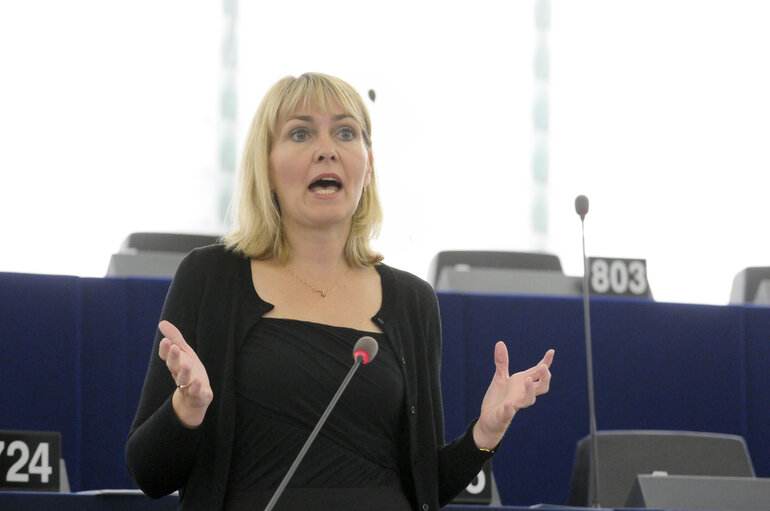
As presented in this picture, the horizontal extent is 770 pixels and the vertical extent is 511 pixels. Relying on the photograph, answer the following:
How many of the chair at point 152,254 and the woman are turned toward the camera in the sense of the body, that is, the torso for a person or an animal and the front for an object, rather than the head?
2

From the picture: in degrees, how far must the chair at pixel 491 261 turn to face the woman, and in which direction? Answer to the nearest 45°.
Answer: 0° — it already faces them

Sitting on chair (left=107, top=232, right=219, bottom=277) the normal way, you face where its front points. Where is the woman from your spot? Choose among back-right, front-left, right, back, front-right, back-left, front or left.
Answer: front

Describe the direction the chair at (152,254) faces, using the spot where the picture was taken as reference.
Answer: facing the viewer

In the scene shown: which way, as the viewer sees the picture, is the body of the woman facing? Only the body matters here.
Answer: toward the camera

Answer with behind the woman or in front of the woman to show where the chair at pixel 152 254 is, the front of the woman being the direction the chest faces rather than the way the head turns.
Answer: behind

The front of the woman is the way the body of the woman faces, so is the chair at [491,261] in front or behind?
behind

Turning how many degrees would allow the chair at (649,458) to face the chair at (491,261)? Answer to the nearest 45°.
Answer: approximately 135° to its right

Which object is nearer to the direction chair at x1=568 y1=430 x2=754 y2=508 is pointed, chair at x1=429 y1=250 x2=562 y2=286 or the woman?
the woman

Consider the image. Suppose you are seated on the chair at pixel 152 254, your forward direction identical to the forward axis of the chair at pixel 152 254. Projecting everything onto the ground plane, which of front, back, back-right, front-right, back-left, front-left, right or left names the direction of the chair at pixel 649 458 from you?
front-left
